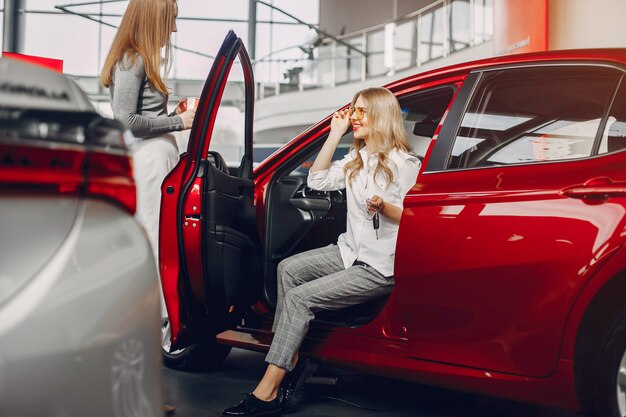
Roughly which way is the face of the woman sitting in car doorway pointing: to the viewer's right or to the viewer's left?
to the viewer's left

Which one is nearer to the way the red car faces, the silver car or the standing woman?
the standing woman

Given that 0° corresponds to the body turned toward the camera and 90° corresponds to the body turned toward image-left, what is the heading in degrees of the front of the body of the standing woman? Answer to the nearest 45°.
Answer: approximately 270°

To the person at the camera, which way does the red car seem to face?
facing away from the viewer and to the left of the viewer

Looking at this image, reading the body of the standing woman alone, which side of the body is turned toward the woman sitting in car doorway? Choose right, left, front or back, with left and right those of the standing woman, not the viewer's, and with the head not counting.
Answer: front

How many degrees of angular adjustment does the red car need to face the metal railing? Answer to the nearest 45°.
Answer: approximately 45° to its right

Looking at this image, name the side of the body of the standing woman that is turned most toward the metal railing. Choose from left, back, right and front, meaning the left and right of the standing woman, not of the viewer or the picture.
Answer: left

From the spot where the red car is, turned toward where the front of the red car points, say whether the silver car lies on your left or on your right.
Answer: on your left

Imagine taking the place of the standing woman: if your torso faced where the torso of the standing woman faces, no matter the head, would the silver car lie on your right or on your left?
on your right
